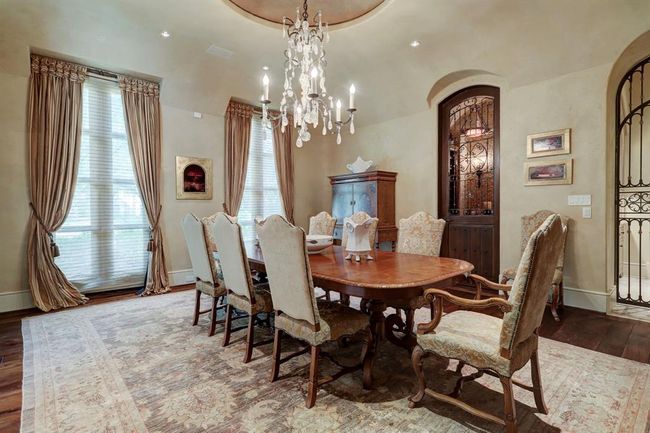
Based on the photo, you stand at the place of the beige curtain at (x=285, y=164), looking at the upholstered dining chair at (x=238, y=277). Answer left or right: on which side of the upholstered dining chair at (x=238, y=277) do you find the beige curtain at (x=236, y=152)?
right

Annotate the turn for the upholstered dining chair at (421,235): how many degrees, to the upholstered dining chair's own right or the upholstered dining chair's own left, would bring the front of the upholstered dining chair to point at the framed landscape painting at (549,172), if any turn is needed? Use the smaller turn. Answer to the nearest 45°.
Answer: approximately 180°

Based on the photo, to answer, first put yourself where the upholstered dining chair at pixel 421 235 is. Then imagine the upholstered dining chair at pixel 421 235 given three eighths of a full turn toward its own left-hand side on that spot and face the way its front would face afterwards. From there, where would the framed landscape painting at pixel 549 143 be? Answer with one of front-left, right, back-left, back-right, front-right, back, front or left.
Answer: front-left

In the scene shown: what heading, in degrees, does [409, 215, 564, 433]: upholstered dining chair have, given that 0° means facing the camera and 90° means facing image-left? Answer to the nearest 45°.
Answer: approximately 135°

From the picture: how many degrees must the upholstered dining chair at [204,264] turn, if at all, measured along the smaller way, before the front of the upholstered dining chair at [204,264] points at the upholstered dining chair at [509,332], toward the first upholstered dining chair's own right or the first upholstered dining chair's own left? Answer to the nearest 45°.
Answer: approximately 90° to the first upholstered dining chair's own right

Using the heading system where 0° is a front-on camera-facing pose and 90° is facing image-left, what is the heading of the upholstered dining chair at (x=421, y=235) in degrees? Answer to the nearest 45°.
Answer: approximately 45°

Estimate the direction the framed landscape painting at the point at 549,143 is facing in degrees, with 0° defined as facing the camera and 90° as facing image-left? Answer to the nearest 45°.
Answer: approximately 45°

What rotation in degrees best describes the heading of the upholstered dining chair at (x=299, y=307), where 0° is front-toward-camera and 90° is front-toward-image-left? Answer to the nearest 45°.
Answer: approximately 225°

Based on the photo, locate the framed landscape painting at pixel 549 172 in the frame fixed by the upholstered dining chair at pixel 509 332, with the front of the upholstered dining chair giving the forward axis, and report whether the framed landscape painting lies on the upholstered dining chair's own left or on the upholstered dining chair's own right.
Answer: on the upholstered dining chair's own right
